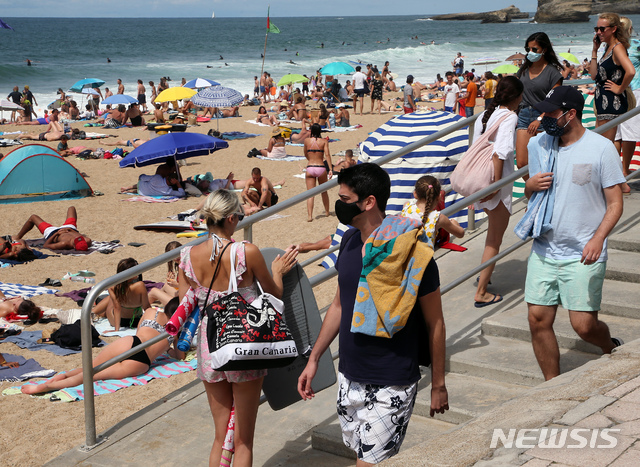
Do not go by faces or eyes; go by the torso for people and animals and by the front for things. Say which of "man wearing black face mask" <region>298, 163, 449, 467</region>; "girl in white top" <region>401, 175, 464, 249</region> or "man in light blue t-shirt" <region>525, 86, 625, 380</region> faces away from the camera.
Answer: the girl in white top

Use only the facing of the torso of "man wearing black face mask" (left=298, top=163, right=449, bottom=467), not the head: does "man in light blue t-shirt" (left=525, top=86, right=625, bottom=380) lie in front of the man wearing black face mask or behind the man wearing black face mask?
behind

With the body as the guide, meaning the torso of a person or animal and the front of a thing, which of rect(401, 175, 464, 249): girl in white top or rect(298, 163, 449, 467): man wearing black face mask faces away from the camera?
the girl in white top

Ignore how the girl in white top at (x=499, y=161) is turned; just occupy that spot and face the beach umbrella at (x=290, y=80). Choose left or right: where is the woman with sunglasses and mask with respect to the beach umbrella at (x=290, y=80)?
right

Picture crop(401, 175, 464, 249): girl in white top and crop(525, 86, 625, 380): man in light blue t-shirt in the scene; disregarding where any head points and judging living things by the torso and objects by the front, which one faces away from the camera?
the girl in white top

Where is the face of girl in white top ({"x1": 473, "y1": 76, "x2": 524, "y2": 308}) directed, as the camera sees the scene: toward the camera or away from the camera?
away from the camera

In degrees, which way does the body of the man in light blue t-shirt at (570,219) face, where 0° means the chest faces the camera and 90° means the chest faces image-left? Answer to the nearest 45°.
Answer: approximately 45°

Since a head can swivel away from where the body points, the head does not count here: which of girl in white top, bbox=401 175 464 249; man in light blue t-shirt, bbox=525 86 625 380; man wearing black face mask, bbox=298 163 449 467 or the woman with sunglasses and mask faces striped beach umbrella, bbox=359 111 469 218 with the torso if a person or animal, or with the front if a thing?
the girl in white top

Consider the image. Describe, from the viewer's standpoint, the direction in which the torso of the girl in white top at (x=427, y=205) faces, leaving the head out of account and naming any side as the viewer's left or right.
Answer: facing away from the viewer

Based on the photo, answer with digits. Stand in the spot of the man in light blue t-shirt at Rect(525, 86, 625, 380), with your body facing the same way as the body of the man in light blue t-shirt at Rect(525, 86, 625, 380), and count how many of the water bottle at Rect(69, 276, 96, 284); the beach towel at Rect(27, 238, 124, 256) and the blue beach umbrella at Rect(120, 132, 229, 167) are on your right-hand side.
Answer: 3

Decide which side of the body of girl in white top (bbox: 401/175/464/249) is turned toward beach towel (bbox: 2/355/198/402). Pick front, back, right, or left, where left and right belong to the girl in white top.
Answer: left
